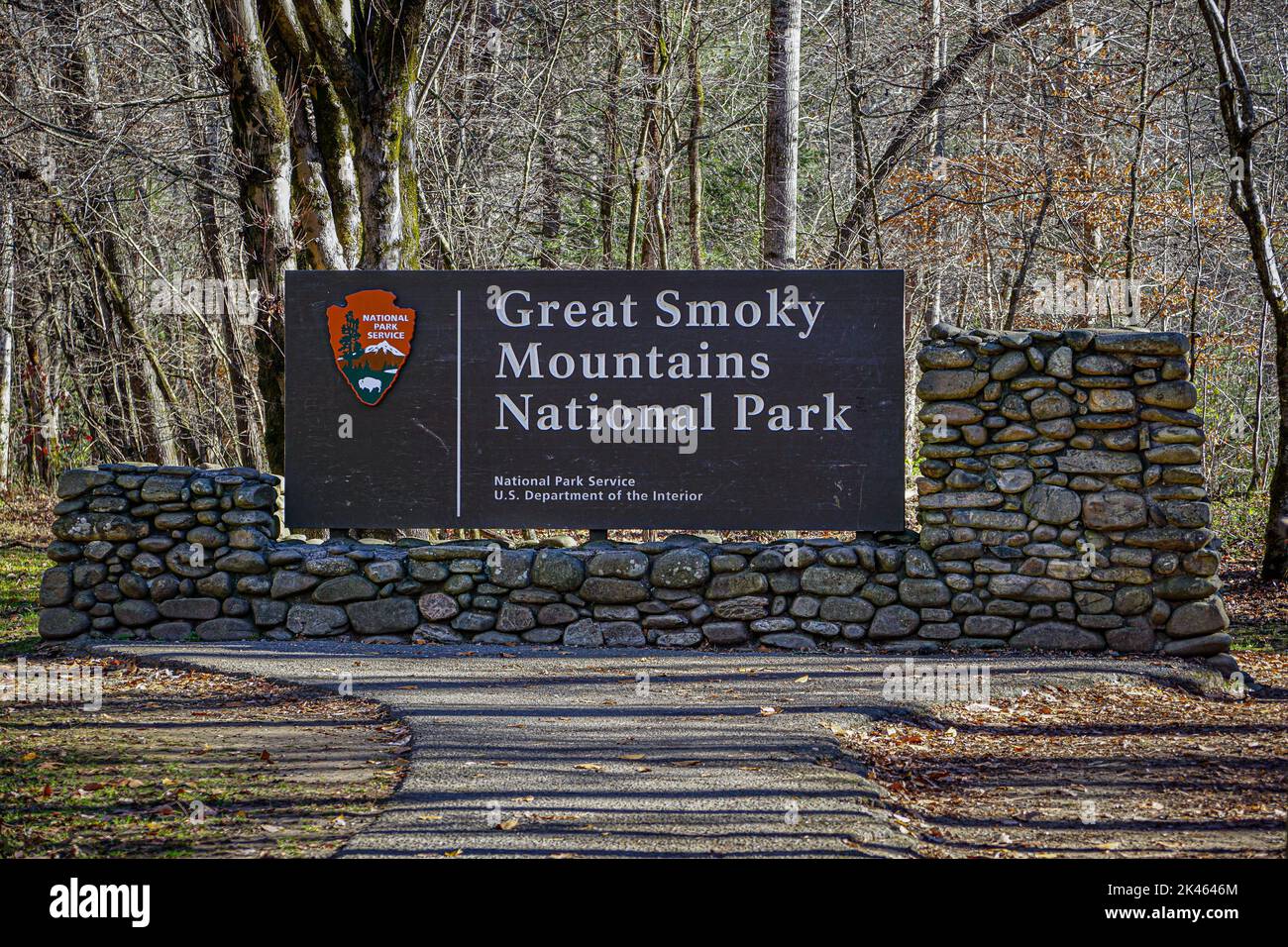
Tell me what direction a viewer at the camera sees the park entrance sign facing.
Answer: facing the viewer

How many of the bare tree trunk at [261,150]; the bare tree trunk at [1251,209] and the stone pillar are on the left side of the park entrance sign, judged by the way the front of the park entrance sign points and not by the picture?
2

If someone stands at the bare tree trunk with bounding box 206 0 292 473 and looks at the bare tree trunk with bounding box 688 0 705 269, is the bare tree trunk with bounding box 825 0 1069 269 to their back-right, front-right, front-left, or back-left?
front-right

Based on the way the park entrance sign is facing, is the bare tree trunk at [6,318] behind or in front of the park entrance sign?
behind

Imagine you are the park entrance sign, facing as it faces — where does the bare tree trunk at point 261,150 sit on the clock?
The bare tree trunk is roughly at 4 o'clock from the park entrance sign.

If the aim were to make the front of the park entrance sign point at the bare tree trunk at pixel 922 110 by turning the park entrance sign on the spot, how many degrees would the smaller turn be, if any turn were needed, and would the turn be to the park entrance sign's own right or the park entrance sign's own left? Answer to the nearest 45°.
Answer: approximately 135° to the park entrance sign's own left

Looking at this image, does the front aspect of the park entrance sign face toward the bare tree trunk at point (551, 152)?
no

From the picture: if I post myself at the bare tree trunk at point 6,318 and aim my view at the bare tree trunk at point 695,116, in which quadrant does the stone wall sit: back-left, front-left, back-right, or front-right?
front-right

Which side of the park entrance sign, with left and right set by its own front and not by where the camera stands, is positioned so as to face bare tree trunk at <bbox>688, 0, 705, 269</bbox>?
back

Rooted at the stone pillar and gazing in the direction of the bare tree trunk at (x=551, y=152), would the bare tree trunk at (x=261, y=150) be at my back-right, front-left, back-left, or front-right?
front-left

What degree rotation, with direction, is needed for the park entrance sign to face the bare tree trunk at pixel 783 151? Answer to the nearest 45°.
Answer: approximately 135° to its left

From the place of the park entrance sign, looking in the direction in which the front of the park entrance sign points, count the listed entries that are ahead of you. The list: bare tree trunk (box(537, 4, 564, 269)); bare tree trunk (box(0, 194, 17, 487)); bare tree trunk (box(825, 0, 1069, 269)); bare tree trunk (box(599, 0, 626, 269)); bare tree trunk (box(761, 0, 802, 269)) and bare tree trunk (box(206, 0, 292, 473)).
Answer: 0

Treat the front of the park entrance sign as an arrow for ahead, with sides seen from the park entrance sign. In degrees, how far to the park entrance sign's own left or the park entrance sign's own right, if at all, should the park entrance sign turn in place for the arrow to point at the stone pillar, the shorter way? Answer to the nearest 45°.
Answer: approximately 90° to the park entrance sign's own left

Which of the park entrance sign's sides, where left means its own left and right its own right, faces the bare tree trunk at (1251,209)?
left

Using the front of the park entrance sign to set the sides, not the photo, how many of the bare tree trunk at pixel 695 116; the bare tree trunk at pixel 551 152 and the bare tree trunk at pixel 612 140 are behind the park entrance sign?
3

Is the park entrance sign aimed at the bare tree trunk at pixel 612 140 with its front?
no
